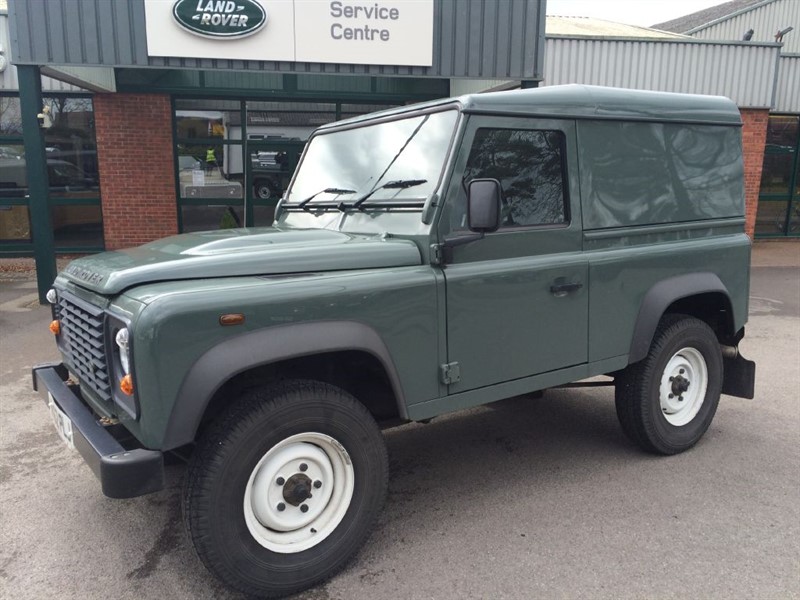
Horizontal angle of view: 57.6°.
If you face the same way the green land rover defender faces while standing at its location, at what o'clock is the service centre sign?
The service centre sign is roughly at 4 o'clock from the green land rover defender.

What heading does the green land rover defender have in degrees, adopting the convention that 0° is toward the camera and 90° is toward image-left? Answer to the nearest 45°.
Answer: approximately 45°

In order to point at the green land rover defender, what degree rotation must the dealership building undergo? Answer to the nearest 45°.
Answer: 0° — it already faces it

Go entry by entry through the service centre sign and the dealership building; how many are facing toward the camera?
2

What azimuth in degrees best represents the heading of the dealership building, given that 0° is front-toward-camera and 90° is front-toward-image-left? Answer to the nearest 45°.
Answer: approximately 0°
